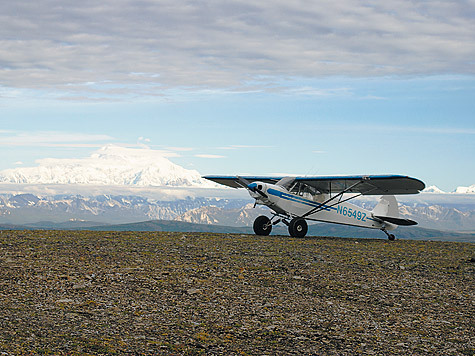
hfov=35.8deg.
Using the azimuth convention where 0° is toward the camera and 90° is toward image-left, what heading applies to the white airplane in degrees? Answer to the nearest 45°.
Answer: approximately 45°
